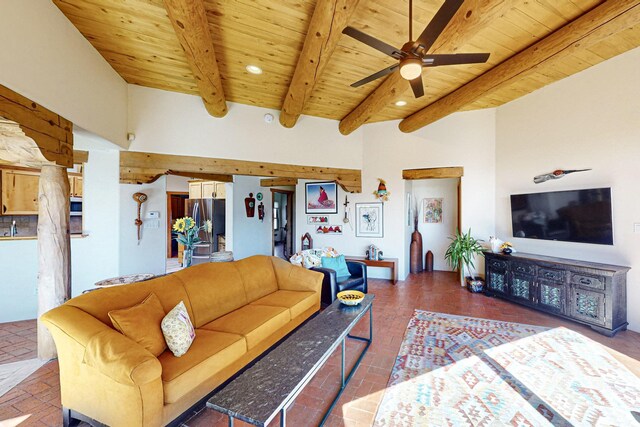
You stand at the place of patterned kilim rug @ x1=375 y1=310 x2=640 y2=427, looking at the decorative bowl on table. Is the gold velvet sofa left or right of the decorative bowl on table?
left

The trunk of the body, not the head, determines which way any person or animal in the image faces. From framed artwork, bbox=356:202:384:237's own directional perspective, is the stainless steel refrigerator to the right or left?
on its right

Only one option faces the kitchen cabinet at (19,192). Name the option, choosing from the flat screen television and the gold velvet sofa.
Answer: the flat screen television

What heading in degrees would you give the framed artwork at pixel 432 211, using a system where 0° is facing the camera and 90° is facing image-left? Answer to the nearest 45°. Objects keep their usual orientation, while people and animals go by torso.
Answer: approximately 0°

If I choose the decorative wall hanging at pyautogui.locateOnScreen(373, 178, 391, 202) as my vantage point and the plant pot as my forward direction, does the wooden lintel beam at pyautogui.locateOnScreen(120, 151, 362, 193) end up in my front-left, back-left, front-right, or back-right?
back-right

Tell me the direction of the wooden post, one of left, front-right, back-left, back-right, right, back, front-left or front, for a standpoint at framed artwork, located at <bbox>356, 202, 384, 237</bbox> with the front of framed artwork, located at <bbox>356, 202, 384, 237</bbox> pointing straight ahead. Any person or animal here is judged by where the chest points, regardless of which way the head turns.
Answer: front-right

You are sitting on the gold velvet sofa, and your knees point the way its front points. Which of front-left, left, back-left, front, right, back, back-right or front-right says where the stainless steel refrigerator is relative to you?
back-left

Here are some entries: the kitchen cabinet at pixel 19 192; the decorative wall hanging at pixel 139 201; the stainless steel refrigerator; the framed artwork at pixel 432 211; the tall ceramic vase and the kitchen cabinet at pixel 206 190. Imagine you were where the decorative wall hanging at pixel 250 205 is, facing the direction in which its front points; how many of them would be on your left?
2

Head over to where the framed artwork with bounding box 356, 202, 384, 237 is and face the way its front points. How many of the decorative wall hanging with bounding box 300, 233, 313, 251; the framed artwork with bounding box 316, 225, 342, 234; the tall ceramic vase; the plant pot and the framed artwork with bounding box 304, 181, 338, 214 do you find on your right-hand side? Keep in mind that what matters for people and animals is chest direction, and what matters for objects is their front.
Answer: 3

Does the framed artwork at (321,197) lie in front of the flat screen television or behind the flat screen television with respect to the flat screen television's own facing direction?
in front

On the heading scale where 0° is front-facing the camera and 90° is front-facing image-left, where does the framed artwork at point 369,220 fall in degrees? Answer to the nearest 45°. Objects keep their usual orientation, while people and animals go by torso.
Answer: approximately 0°
